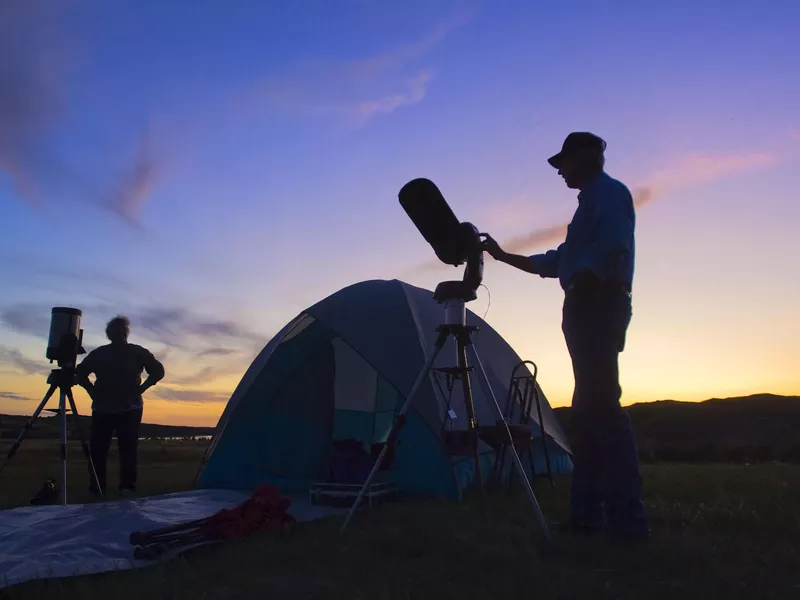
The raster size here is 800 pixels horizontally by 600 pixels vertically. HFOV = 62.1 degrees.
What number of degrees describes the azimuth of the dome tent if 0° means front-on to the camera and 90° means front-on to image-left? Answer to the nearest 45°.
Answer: approximately 45°

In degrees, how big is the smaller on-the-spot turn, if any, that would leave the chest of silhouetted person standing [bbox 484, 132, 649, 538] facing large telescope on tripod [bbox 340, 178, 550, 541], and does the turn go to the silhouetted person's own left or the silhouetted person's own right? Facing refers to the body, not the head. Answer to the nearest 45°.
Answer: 0° — they already face it

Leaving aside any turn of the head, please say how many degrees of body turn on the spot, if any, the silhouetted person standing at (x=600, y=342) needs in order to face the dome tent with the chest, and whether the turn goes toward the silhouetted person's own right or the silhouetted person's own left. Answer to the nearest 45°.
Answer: approximately 45° to the silhouetted person's own right

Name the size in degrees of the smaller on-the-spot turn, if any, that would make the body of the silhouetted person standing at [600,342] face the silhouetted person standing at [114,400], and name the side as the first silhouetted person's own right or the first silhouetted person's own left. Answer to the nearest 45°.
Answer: approximately 45° to the first silhouetted person's own right

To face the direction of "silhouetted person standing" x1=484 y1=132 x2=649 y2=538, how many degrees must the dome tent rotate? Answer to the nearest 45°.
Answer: approximately 45° to its left

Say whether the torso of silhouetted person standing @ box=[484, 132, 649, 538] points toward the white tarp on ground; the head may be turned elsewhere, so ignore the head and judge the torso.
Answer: yes

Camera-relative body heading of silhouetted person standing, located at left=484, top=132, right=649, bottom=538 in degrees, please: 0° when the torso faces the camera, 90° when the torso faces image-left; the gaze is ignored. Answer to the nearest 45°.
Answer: approximately 90°
